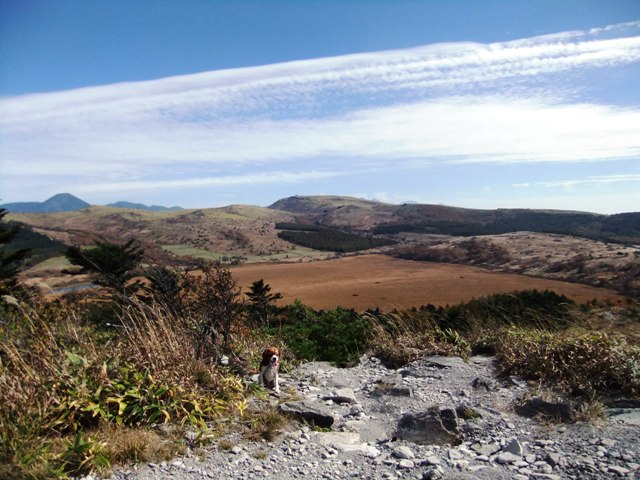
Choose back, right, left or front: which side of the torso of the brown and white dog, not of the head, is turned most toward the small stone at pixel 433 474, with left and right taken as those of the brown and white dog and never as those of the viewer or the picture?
front

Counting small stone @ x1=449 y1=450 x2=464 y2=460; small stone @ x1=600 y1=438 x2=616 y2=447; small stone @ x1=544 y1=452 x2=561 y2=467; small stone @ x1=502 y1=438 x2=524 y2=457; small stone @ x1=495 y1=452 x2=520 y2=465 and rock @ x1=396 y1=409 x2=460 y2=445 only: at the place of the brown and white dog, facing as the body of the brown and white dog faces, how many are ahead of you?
6

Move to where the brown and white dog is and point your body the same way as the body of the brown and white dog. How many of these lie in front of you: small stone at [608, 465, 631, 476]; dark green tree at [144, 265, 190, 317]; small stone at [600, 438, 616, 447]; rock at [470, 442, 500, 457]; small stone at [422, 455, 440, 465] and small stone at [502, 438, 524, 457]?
5

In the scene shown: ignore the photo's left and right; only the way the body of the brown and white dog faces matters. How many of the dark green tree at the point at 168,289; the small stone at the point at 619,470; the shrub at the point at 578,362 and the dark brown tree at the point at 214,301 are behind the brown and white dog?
2

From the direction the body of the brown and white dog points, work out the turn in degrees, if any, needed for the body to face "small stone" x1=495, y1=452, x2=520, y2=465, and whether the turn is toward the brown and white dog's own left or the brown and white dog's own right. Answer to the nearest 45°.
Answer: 0° — it already faces it

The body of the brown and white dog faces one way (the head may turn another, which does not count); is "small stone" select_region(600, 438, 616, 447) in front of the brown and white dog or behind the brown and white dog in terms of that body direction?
in front

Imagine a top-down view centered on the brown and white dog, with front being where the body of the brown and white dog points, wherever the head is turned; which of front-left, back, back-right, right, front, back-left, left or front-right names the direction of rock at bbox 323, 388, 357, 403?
front-left

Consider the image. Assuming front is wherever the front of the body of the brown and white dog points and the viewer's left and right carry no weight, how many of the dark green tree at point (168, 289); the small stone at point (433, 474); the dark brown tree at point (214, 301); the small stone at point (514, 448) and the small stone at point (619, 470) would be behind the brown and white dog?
2

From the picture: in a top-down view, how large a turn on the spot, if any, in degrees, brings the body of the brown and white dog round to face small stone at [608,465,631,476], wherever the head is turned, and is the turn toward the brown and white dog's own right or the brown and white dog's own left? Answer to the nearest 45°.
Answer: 0° — it already faces it

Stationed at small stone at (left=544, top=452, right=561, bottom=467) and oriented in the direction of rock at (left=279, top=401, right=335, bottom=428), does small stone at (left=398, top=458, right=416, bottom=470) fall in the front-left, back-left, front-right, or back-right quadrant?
front-left

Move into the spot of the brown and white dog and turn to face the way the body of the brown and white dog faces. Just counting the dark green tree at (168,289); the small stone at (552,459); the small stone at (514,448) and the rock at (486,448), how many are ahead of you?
3

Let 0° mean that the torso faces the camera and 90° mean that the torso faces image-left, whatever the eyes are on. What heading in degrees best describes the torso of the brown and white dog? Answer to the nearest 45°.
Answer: approximately 315°

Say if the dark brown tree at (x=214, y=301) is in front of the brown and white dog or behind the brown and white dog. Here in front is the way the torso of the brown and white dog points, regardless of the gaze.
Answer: behind

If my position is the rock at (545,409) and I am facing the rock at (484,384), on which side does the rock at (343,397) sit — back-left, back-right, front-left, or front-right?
front-left

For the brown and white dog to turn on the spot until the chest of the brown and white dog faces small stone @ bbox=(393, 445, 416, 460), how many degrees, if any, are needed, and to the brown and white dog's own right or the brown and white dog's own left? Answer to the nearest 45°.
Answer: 0° — it already faces it

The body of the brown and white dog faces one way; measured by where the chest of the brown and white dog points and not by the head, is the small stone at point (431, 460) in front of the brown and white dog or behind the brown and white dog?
in front
